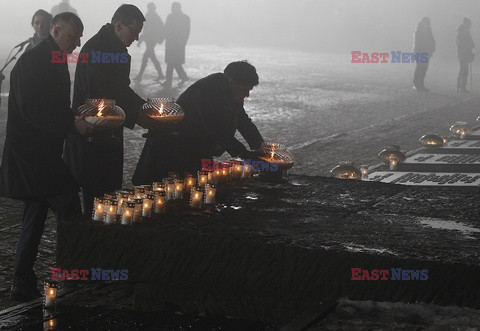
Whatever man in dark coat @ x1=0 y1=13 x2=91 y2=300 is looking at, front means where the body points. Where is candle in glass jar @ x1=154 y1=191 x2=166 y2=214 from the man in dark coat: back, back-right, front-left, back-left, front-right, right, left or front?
front-right

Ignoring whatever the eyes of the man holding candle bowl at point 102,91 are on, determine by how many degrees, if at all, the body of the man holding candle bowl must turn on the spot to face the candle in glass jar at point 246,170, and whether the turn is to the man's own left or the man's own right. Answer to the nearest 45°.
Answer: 0° — they already face it

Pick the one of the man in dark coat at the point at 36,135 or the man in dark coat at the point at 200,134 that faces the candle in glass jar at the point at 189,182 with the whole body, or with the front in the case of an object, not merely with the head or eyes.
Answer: the man in dark coat at the point at 36,135

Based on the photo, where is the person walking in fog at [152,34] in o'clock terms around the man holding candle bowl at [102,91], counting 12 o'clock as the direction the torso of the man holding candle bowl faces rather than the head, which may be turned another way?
The person walking in fog is roughly at 9 o'clock from the man holding candle bowl.

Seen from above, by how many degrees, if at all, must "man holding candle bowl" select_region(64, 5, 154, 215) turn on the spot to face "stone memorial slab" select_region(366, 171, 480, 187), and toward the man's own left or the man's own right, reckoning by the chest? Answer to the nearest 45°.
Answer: approximately 45° to the man's own left

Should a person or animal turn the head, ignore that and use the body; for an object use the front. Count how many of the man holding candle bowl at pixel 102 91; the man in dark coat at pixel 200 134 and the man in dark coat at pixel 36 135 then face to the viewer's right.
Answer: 3

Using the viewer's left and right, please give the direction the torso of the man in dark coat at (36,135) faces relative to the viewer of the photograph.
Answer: facing to the right of the viewer

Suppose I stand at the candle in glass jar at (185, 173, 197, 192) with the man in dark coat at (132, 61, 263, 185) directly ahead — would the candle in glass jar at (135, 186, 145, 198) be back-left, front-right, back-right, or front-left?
back-left

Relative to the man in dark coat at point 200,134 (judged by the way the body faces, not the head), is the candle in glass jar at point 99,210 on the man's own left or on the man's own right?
on the man's own right

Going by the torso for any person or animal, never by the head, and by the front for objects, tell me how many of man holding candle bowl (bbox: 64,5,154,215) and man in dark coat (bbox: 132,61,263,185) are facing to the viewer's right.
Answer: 2

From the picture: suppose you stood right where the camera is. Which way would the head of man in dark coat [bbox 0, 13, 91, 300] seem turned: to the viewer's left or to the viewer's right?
to the viewer's right

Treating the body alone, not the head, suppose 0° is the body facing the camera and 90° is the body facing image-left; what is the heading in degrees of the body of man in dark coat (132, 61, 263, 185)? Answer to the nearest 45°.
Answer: approximately 270°

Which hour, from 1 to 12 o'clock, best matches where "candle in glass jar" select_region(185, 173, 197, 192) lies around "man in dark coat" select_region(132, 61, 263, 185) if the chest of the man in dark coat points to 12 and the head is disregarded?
The candle in glass jar is roughly at 3 o'clock from the man in dark coat.

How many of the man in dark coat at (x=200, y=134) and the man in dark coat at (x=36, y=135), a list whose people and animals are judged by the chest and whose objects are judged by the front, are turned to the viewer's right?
2

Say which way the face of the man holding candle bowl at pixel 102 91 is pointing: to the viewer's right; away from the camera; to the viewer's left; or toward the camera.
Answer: to the viewer's right

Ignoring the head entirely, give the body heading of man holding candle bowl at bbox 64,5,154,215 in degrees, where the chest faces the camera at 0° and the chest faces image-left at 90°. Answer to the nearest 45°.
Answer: approximately 270°
